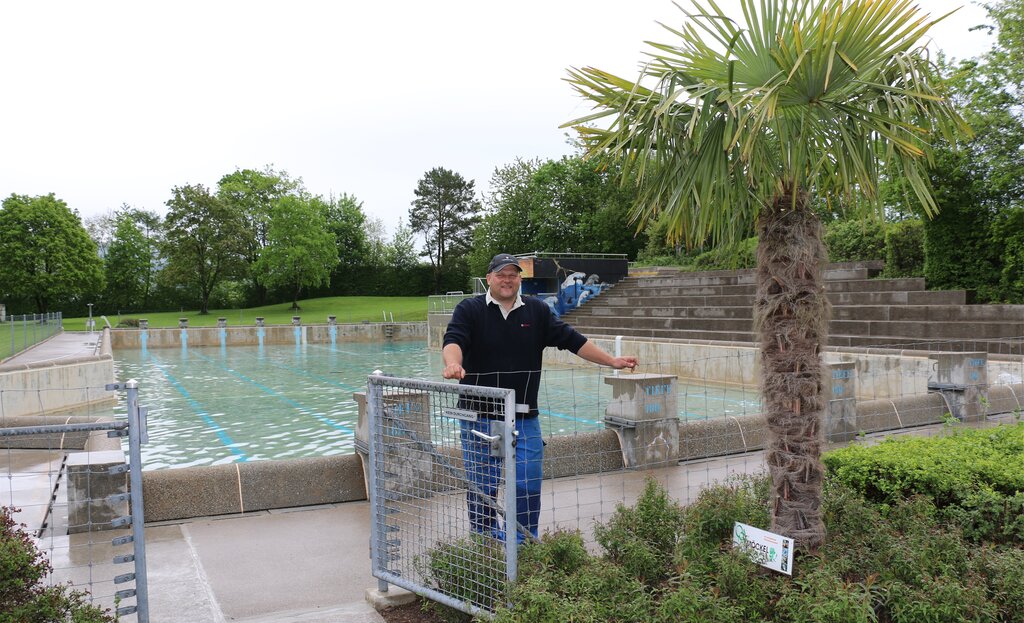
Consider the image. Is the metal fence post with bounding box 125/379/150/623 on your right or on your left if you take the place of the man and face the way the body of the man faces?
on your right

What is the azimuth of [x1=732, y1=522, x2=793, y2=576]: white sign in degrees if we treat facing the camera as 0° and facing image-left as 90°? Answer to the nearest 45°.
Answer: approximately 45°

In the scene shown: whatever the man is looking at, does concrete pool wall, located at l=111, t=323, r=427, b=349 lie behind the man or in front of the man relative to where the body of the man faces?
behind

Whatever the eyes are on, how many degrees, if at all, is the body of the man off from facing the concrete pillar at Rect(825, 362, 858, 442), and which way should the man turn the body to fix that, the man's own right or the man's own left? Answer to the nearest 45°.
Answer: approximately 135° to the man's own left

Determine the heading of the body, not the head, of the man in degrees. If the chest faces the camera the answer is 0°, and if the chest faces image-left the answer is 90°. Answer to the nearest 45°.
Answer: approximately 0°

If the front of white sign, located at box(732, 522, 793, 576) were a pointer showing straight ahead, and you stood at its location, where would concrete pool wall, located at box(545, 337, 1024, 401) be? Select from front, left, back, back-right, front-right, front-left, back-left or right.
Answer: back-right

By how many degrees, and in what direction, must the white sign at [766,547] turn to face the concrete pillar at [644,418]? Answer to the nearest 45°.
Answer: approximately 135° to its right
